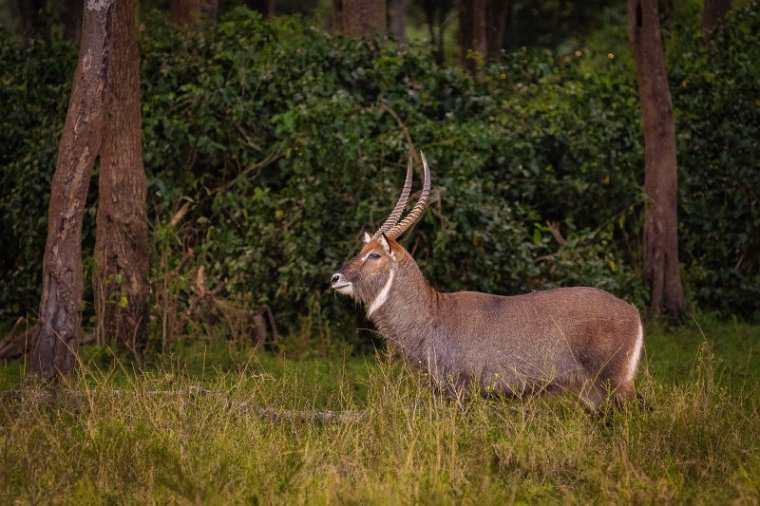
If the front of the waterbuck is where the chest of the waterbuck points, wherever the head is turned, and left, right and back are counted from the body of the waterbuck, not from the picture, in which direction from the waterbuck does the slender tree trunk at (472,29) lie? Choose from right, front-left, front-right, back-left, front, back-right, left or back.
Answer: right

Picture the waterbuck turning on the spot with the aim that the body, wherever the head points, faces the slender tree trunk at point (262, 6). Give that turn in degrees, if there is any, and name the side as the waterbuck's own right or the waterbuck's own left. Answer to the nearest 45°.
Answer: approximately 90° to the waterbuck's own right

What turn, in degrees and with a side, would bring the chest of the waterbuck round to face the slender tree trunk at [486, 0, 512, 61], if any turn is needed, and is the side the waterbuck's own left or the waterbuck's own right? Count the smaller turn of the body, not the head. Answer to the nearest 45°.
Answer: approximately 90° to the waterbuck's own right

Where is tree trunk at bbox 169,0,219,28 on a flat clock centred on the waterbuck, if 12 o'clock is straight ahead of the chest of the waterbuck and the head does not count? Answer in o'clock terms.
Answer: The tree trunk is roughly at 2 o'clock from the waterbuck.

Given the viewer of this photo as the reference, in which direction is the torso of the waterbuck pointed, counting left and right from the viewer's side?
facing to the left of the viewer

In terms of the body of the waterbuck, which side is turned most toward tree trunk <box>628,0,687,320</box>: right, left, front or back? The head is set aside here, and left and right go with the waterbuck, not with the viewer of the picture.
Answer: right

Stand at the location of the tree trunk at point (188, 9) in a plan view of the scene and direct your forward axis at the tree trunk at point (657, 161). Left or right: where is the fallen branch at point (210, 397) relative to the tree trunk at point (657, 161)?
right

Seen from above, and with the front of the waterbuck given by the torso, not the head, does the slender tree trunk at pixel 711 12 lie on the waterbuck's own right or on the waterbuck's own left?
on the waterbuck's own right

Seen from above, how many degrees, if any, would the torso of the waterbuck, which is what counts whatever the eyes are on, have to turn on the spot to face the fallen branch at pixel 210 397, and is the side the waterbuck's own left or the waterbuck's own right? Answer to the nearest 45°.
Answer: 0° — it already faces it

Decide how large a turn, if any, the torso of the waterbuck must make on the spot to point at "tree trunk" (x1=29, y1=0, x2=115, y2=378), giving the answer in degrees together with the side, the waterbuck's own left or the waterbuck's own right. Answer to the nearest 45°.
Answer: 0° — it already faces it

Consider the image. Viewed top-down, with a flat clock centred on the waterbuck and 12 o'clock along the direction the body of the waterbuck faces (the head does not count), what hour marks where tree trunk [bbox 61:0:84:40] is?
The tree trunk is roughly at 2 o'clock from the waterbuck.

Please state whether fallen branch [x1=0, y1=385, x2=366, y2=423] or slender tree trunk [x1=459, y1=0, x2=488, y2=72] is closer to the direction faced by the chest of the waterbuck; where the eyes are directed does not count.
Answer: the fallen branch
